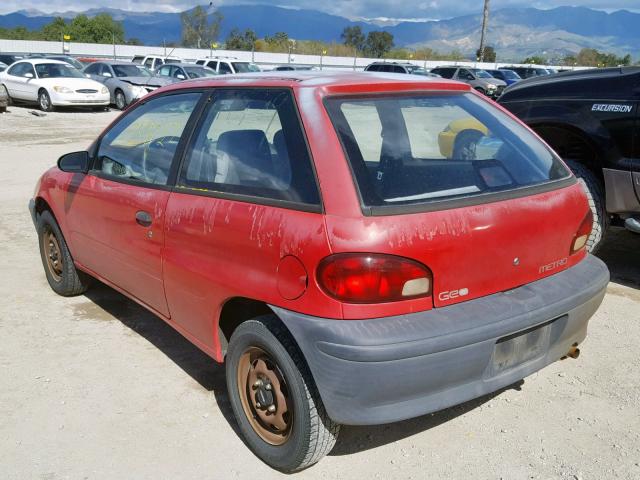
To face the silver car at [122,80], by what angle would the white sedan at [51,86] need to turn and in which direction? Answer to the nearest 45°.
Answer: approximately 90° to its left

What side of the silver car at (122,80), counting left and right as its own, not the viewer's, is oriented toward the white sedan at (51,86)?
right

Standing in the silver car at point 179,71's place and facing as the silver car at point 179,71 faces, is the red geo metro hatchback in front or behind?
in front

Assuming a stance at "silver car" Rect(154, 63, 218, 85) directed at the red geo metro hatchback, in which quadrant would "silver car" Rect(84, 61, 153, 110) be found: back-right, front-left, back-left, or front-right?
front-right

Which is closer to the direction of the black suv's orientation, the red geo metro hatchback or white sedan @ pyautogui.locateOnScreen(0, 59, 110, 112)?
the white sedan

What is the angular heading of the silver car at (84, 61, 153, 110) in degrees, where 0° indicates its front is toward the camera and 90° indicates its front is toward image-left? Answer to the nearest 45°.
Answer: approximately 315°

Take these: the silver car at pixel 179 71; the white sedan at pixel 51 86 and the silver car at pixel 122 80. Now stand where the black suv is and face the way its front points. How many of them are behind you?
0

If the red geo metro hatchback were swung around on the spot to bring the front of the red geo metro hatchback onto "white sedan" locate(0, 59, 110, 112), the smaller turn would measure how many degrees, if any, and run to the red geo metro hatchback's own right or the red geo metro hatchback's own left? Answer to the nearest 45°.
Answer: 0° — it already faces it

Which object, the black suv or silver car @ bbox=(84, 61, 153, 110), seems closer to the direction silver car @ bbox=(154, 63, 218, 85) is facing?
the black suv

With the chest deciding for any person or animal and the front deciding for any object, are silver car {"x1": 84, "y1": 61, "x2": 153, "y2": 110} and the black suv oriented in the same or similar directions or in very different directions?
very different directions

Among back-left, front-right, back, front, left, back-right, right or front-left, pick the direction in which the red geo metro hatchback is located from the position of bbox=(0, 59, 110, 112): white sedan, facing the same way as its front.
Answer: front-right

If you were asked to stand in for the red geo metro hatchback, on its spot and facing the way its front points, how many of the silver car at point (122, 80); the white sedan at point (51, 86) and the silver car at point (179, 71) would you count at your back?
0

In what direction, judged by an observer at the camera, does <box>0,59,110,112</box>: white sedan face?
facing the viewer and to the right of the viewer

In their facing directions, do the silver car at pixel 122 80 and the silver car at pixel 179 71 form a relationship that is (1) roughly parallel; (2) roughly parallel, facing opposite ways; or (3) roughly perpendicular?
roughly parallel

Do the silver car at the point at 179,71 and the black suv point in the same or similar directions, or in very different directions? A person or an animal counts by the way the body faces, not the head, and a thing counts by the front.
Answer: very different directions

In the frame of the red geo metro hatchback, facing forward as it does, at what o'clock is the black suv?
The black suv is roughly at 3 o'clock from the red geo metro hatchback.
